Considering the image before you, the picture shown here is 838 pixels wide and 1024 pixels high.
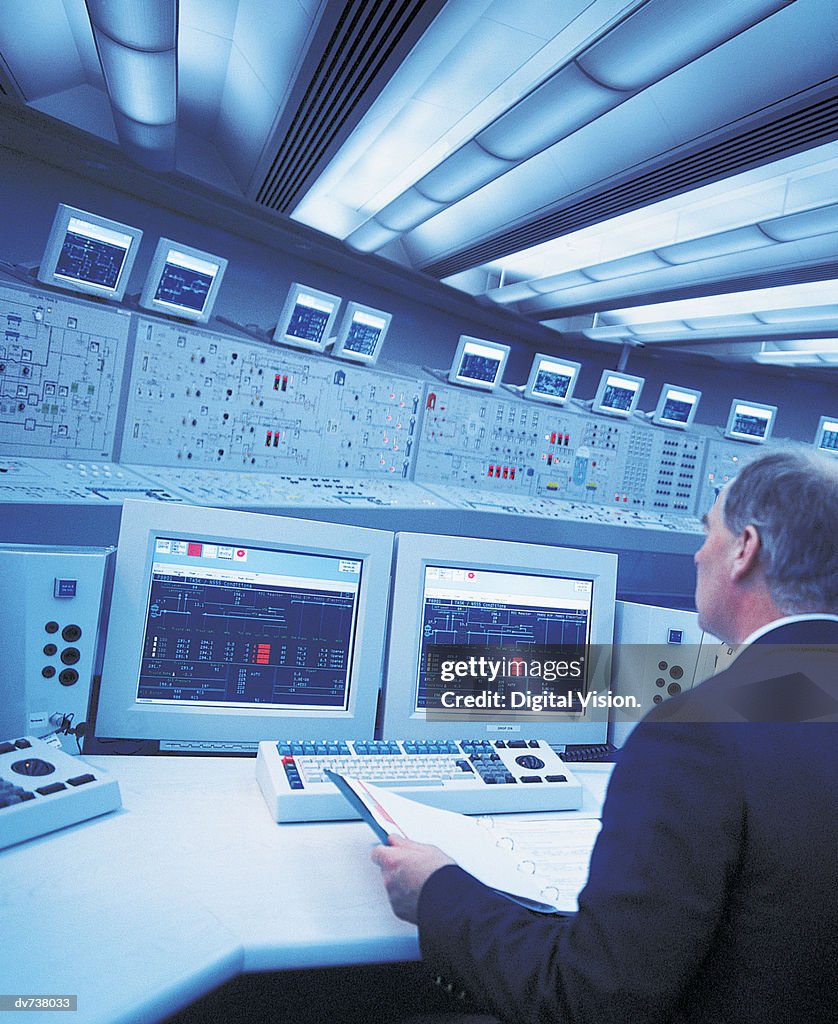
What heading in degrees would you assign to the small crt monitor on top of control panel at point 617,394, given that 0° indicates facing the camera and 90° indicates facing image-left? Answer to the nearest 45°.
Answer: approximately 0°

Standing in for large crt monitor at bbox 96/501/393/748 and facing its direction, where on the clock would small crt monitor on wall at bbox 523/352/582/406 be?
The small crt monitor on wall is roughly at 7 o'clock from the large crt monitor.

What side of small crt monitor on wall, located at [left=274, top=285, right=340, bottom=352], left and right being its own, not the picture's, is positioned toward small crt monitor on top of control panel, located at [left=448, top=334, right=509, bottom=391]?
left

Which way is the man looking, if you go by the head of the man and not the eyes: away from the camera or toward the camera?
away from the camera

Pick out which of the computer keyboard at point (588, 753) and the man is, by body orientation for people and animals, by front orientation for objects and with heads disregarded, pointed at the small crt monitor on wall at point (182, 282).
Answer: the man

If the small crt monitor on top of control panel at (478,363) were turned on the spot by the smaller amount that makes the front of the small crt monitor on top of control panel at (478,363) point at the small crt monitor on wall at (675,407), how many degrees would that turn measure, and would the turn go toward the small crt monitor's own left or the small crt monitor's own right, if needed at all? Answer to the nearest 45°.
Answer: approximately 135° to the small crt monitor's own left

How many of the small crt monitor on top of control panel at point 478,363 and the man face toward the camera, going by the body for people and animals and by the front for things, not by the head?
1

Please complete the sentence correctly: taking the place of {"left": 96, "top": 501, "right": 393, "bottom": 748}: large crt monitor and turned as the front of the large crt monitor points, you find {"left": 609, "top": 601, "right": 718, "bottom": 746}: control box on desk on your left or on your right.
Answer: on your left

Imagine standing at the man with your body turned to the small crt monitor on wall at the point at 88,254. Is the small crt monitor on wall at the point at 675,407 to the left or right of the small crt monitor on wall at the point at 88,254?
right

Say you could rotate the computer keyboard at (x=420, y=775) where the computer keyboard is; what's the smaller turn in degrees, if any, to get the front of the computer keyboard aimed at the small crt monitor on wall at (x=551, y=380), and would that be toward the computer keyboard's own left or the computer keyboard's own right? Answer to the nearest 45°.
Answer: approximately 180°

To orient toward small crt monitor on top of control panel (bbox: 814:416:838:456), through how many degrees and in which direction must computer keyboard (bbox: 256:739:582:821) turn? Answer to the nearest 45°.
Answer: approximately 135° to its left
